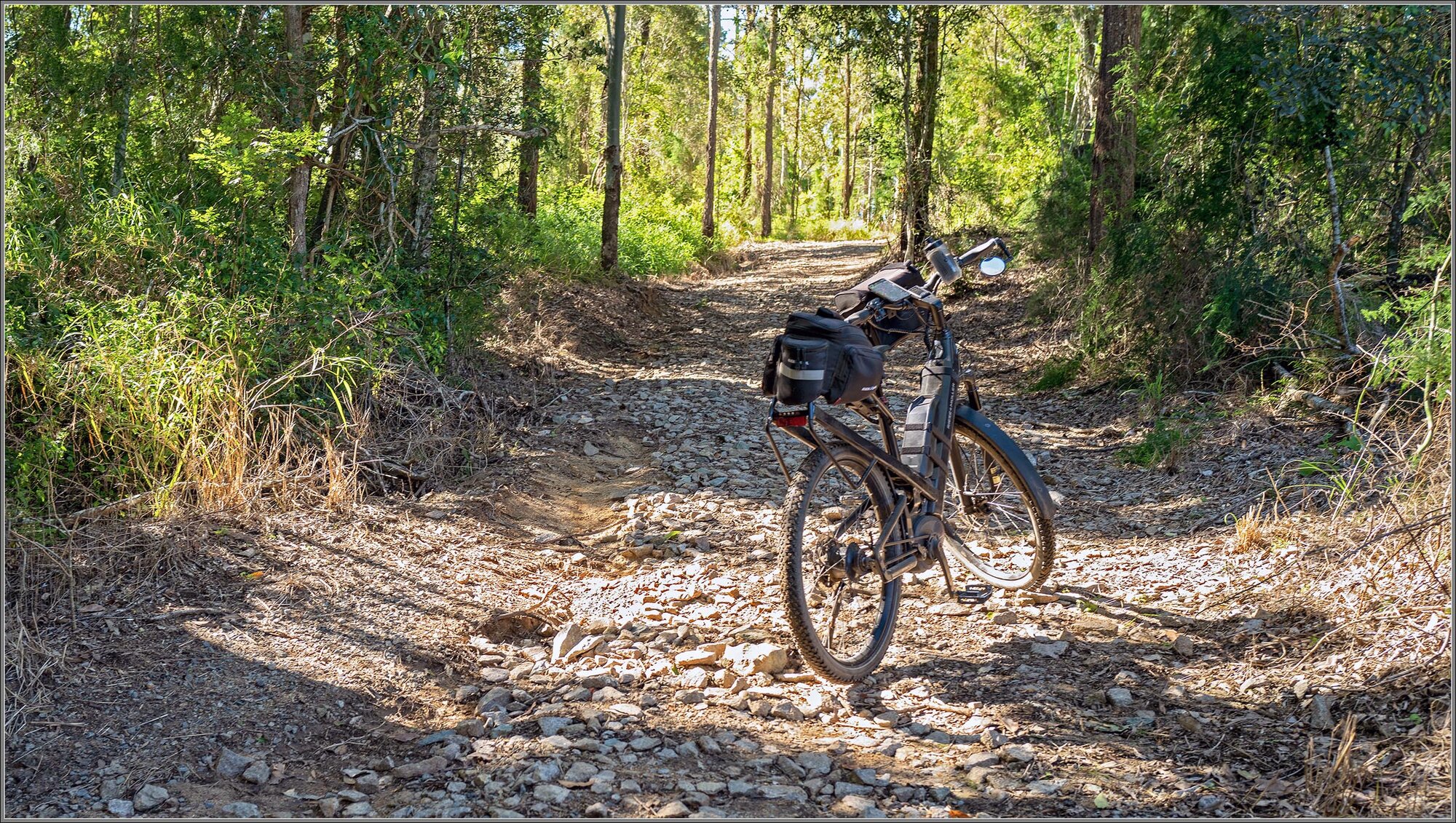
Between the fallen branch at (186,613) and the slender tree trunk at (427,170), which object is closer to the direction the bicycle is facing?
the slender tree trunk

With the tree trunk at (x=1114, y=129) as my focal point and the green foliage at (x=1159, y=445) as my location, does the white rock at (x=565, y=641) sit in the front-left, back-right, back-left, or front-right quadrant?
back-left

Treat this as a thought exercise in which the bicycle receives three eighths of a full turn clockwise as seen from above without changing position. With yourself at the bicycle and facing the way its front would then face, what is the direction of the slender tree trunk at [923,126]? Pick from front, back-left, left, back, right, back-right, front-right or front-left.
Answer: back

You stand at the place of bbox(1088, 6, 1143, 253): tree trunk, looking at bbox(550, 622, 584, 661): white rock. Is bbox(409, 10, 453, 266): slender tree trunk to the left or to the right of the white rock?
right

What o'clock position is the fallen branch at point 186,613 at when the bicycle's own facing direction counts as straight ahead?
The fallen branch is roughly at 7 o'clock from the bicycle.

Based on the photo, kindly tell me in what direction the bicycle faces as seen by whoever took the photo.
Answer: facing away from the viewer and to the right of the viewer
